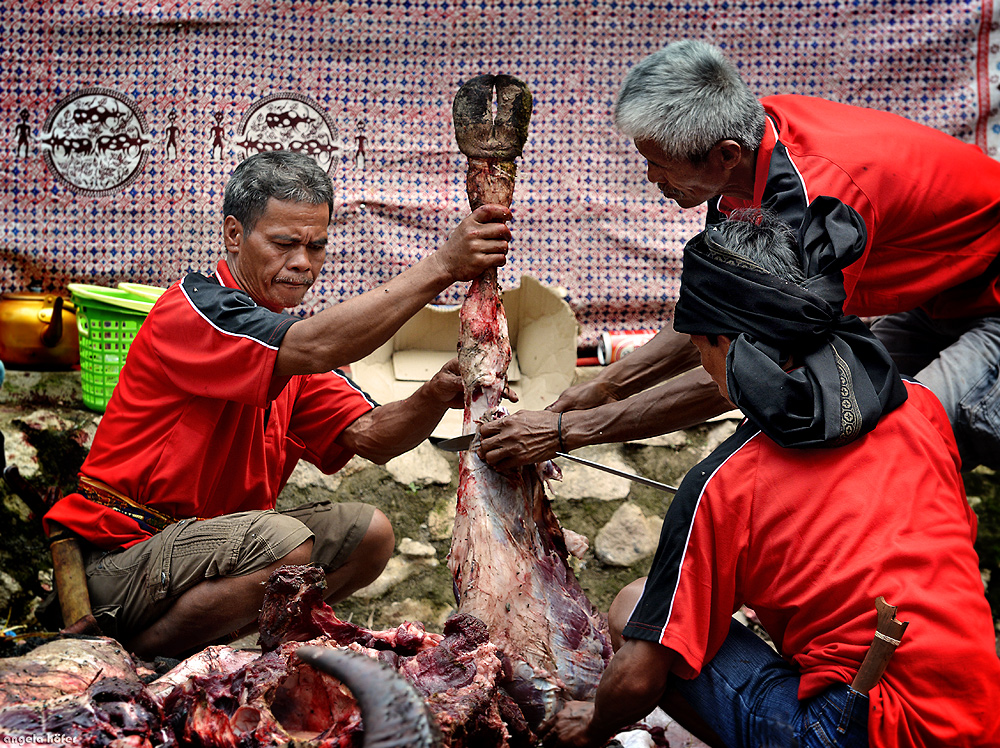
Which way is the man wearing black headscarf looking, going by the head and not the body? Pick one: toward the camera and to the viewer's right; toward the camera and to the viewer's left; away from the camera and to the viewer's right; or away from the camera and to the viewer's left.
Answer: away from the camera and to the viewer's left

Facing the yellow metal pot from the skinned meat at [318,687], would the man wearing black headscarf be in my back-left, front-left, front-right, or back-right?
back-right

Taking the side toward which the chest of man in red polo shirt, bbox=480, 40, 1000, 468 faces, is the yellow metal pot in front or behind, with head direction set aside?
in front

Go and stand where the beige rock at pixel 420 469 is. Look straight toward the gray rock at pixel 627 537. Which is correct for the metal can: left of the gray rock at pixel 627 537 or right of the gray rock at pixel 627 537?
left

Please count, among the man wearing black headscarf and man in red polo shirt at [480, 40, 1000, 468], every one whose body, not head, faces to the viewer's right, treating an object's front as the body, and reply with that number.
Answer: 0

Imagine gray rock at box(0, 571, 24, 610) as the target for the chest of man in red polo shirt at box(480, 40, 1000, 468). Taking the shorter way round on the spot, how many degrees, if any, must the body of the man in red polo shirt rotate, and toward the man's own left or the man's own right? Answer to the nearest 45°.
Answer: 0° — they already face it

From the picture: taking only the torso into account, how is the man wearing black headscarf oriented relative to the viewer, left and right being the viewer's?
facing away from the viewer and to the left of the viewer

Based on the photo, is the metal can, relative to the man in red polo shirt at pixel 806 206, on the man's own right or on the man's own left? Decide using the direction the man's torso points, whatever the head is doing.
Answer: on the man's own right

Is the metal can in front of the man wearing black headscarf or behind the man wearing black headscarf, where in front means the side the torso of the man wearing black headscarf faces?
in front

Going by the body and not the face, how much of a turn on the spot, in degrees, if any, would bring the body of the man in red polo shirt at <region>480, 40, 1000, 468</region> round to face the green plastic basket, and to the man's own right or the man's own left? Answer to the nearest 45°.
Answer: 0° — they already face it

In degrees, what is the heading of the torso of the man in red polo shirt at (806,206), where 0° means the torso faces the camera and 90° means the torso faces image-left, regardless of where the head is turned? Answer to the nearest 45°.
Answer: approximately 90°

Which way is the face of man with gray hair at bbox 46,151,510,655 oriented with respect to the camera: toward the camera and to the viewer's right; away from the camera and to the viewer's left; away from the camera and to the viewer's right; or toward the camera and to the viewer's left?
toward the camera and to the viewer's right
